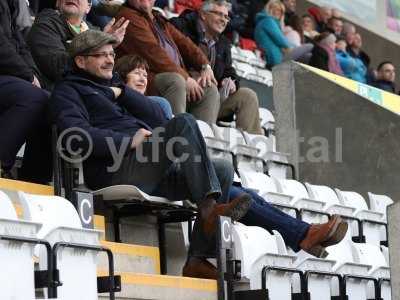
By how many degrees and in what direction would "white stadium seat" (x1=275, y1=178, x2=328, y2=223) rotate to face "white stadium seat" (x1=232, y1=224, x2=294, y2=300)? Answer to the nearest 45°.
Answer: approximately 45° to its right

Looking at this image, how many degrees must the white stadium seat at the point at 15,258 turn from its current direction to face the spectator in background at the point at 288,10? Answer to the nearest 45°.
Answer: approximately 135° to its left

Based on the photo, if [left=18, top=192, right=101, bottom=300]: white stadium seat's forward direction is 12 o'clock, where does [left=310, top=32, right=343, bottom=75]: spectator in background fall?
The spectator in background is roughly at 8 o'clock from the white stadium seat.

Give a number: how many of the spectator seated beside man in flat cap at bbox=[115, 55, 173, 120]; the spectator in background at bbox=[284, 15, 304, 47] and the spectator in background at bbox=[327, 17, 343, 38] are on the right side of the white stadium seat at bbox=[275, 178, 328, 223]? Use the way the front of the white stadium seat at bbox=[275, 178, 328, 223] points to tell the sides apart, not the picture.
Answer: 1

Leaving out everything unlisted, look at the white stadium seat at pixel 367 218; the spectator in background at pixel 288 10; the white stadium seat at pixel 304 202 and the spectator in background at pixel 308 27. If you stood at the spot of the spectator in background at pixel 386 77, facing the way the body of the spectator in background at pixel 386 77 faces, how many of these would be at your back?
2

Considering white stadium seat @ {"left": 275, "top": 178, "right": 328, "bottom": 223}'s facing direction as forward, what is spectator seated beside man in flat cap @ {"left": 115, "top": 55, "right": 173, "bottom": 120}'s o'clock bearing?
The spectator seated beside man in flat cap is roughly at 3 o'clock from the white stadium seat.

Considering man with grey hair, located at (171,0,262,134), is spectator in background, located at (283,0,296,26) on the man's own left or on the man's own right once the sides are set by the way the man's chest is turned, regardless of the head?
on the man's own left
